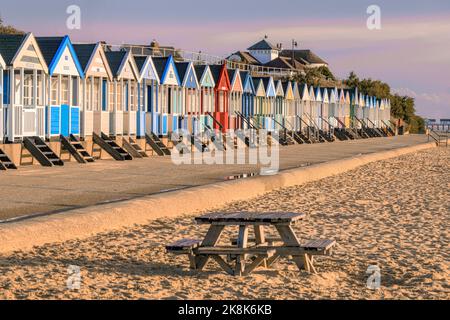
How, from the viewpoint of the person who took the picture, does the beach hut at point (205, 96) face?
facing the viewer and to the right of the viewer

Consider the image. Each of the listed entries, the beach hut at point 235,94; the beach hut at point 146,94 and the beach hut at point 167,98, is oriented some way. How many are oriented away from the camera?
0

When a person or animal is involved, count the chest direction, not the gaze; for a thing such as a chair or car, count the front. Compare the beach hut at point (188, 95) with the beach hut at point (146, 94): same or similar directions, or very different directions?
same or similar directions

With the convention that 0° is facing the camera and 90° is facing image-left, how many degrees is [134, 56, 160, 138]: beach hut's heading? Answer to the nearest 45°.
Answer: approximately 315°

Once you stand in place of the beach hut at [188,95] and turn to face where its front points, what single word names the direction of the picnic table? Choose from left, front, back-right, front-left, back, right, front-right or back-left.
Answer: front-right

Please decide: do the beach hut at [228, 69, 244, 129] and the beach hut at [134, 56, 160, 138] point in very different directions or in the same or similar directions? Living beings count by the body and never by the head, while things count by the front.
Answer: same or similar directions

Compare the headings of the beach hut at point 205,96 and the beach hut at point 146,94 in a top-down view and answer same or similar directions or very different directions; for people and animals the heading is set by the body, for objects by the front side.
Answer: same or similar directions

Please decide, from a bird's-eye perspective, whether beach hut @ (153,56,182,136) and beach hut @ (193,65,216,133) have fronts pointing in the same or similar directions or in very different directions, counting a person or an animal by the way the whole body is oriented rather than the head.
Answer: same or similar directions

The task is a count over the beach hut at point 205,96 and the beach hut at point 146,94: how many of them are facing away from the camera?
0

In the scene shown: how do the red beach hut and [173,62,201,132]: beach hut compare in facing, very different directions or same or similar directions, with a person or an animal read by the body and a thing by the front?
same or similar directions

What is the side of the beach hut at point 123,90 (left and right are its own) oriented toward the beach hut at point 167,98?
left
